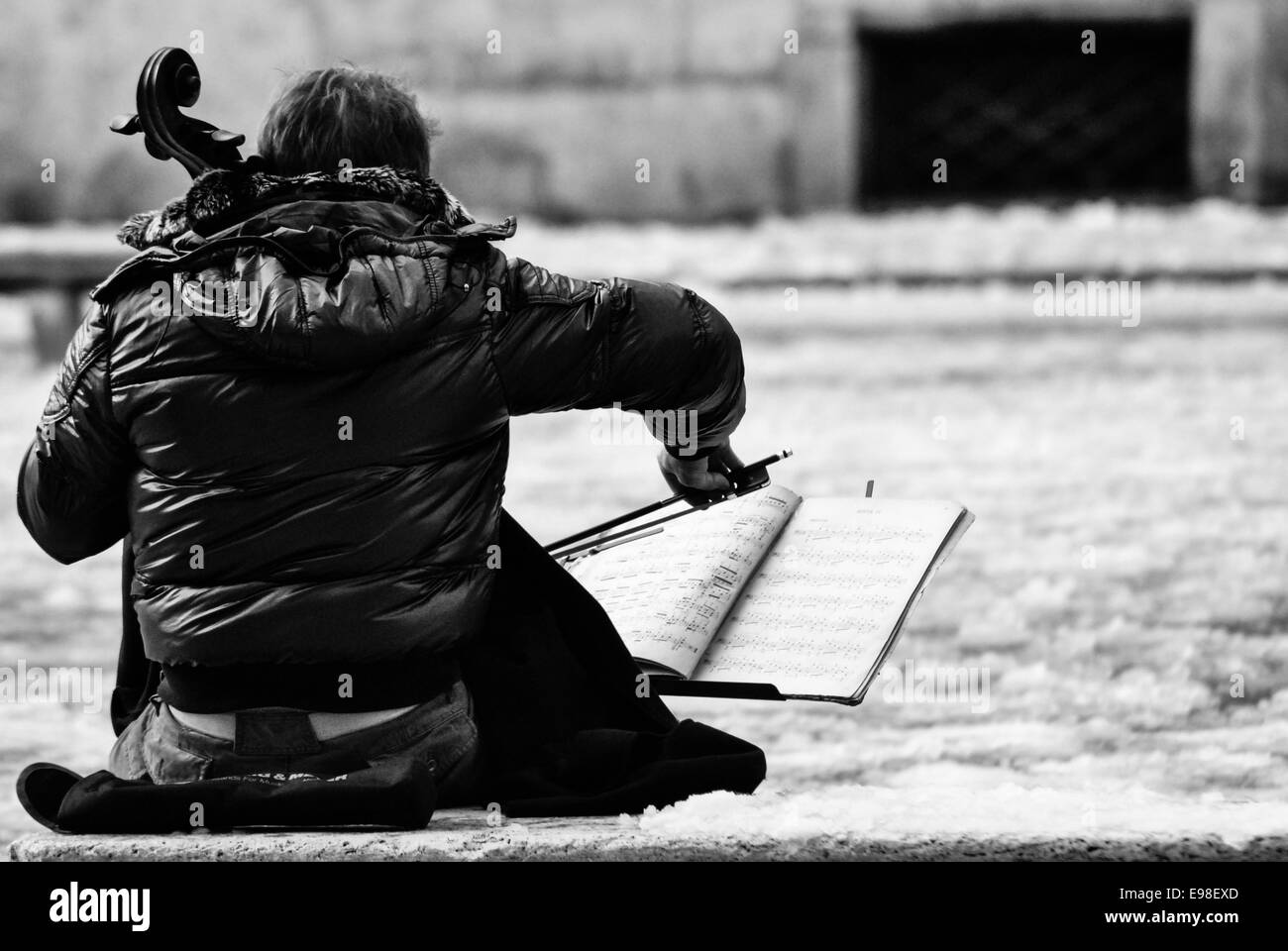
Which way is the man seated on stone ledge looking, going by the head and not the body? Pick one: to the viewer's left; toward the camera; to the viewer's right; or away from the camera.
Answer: away from the camera

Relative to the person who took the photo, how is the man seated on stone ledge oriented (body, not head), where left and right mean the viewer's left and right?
facing away from the viewer
